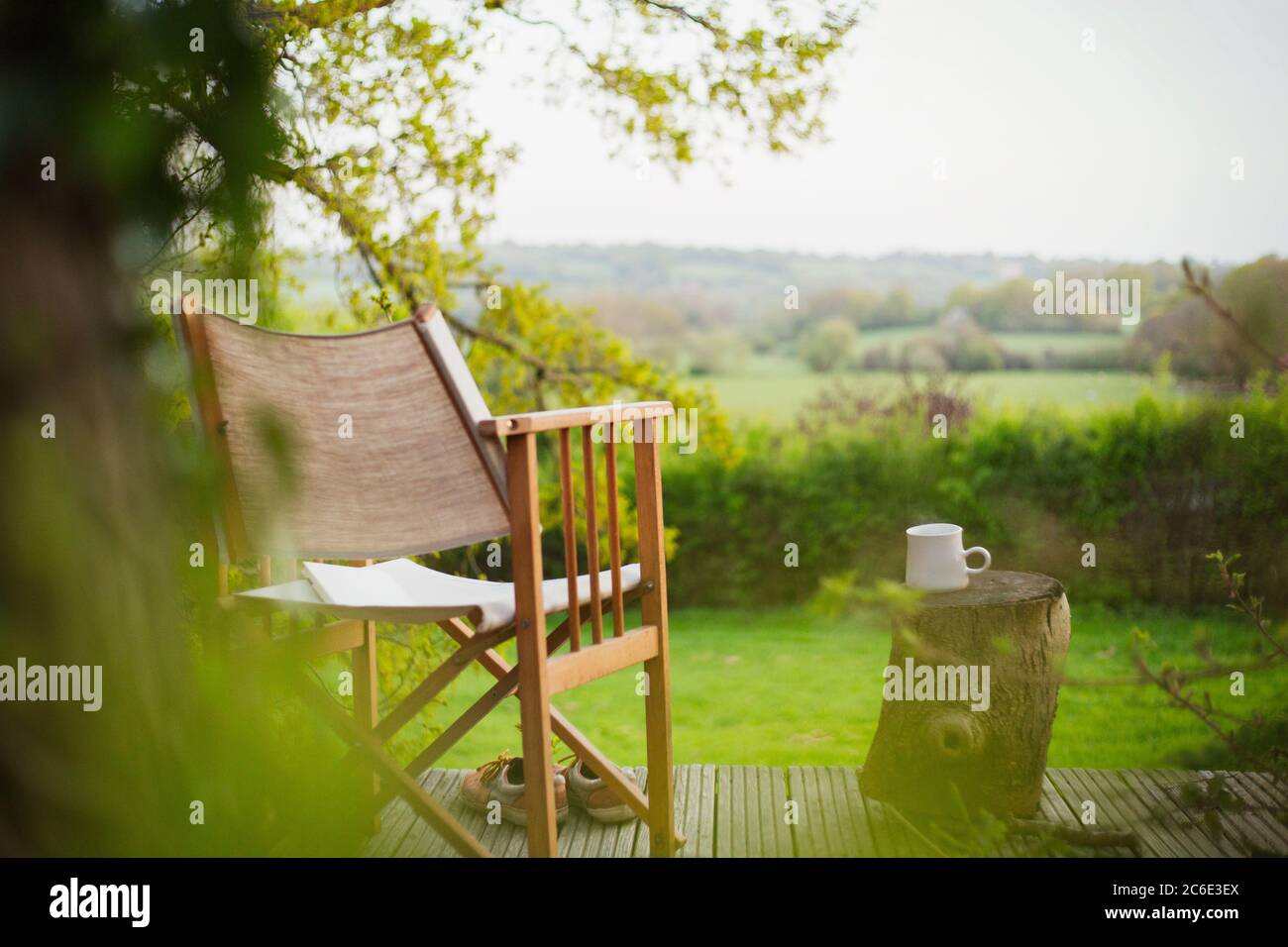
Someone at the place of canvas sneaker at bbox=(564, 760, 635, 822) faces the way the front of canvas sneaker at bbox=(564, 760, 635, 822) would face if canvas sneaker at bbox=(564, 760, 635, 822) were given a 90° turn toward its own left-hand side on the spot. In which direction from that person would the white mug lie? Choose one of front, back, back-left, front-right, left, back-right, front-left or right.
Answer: front-right

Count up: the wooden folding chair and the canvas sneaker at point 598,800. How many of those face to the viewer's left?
0

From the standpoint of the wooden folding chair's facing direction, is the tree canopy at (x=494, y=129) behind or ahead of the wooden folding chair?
ahead

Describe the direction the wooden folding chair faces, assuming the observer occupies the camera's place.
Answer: facing away from the viewer and to the right of the viewer

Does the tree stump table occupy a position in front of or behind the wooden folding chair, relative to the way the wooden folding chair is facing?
in front
